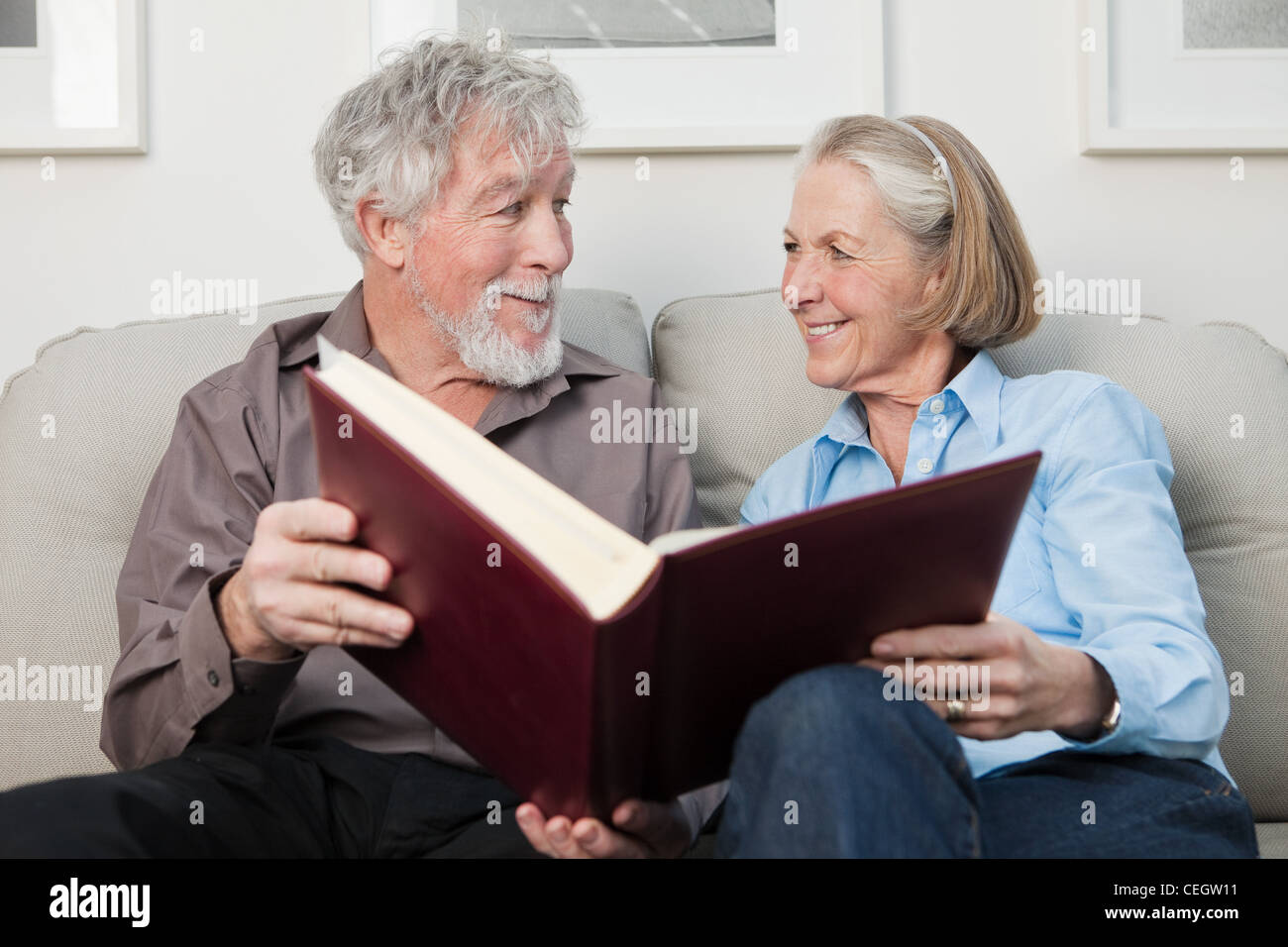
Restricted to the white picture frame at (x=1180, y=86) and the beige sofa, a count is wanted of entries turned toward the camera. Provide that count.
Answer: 2

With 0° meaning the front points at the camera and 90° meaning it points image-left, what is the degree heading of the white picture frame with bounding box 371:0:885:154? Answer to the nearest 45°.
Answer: approximately 0°
